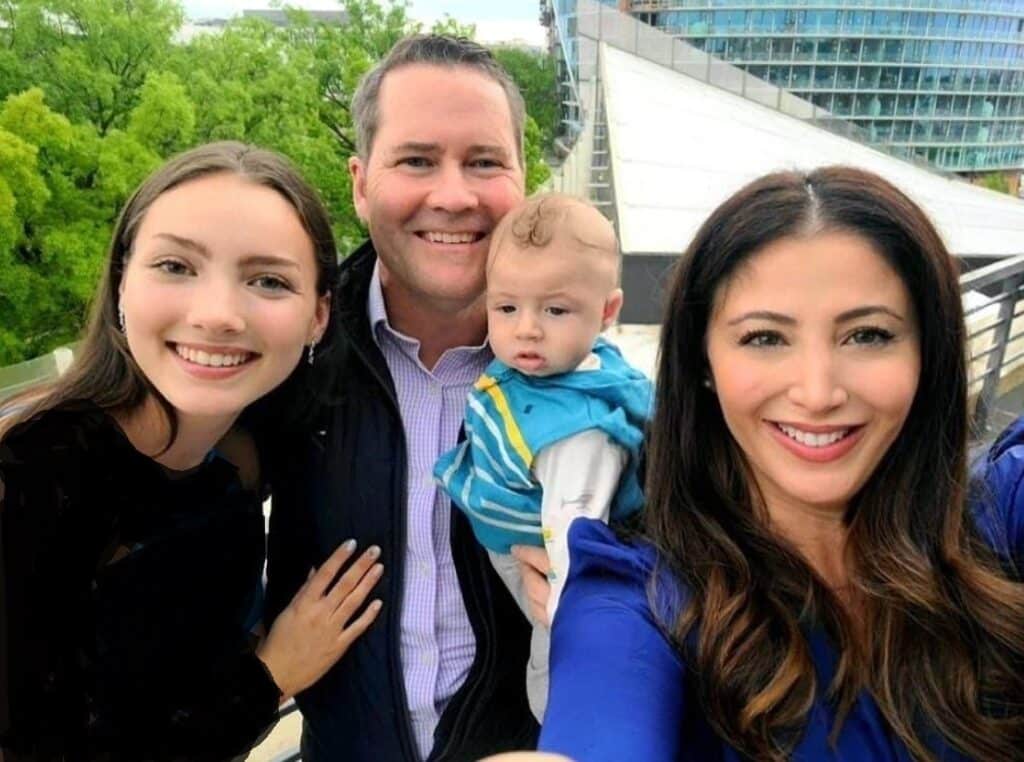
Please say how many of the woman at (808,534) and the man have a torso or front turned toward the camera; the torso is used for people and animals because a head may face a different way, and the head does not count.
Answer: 2

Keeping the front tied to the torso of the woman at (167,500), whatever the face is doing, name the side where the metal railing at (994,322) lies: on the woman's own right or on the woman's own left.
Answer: on the woman's own left

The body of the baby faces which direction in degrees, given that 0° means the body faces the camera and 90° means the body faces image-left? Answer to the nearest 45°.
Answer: approximately 45°

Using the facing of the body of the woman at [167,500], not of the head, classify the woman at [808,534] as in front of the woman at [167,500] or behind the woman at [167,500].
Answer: in front

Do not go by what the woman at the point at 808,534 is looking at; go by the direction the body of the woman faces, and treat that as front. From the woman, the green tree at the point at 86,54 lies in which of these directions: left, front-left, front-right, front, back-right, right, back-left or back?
back-right

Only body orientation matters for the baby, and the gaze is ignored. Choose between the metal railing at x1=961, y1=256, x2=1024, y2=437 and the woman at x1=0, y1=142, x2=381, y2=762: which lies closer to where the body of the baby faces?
the woman

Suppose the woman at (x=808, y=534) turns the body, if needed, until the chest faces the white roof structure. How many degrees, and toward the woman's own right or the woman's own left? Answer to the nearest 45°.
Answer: approximately 180°

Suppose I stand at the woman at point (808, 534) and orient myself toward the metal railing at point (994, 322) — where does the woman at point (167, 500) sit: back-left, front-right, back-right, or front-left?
back-left
